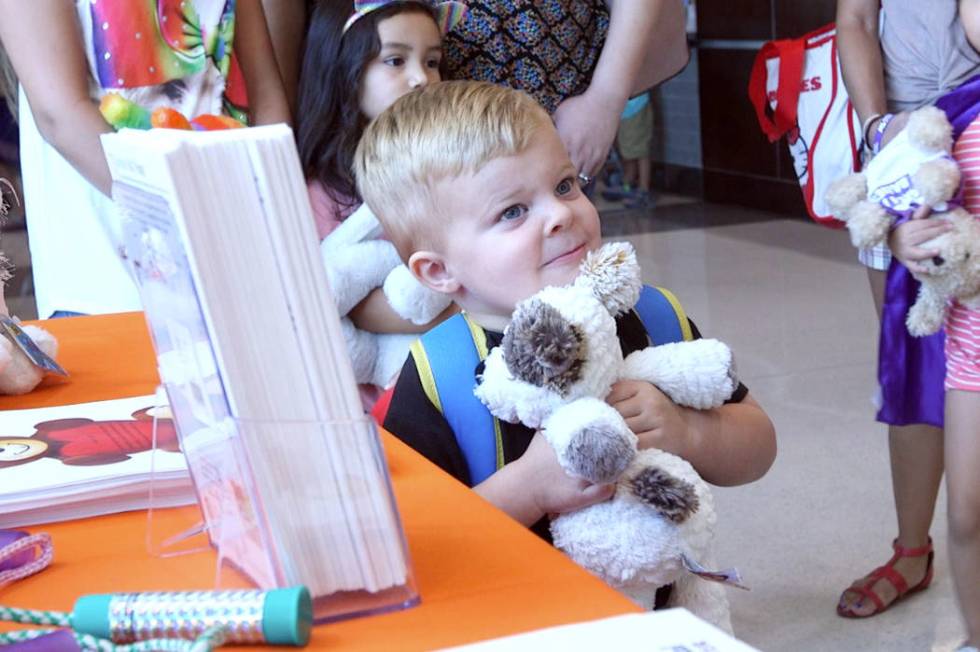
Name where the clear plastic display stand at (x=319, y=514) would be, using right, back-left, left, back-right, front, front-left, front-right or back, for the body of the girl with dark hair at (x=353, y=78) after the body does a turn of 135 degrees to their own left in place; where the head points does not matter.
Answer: back

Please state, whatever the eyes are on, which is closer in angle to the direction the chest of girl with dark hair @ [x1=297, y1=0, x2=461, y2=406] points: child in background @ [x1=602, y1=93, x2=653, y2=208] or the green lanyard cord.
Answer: the green lanyard cord

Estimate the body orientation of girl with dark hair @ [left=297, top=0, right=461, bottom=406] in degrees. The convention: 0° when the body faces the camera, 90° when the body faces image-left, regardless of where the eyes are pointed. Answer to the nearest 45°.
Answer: approximately 315°

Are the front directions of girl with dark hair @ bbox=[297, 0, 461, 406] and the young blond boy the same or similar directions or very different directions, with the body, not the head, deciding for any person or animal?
same or similar directions

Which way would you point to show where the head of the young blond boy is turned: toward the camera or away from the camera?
toward the camera

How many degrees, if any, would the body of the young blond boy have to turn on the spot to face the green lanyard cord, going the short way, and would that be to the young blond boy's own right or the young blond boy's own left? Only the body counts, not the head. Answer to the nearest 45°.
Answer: approximately 45° to the young blond boy's own right

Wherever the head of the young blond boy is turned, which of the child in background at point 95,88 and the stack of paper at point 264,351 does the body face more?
the stack of paper

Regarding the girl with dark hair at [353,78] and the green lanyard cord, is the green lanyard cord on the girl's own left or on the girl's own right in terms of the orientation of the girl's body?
on the girl's own right

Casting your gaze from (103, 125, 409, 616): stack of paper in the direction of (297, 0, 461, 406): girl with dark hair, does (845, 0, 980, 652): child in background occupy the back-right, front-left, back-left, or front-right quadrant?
front-right
